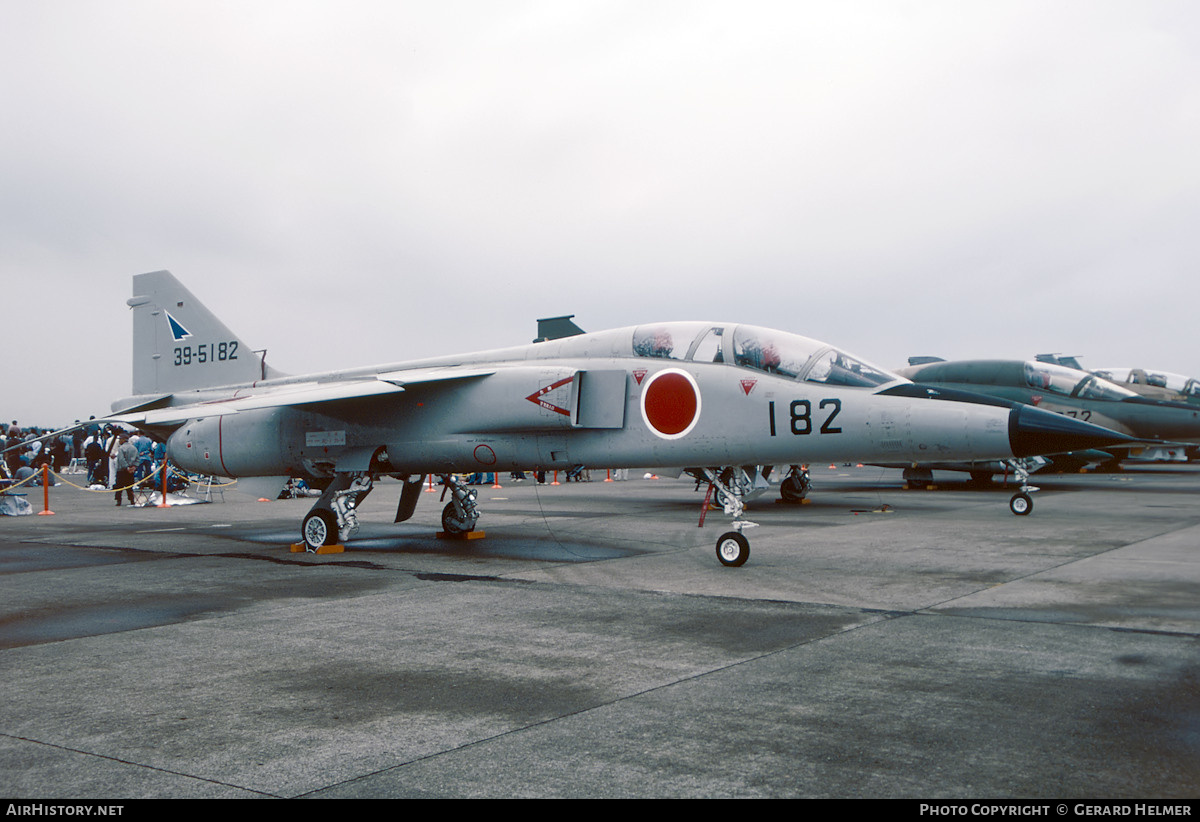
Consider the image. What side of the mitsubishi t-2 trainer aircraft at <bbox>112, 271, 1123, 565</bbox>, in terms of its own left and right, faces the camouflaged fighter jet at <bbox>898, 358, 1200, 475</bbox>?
left

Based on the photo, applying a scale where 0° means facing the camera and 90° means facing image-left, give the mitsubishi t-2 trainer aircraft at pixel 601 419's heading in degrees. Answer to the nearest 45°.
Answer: approximately 315°
